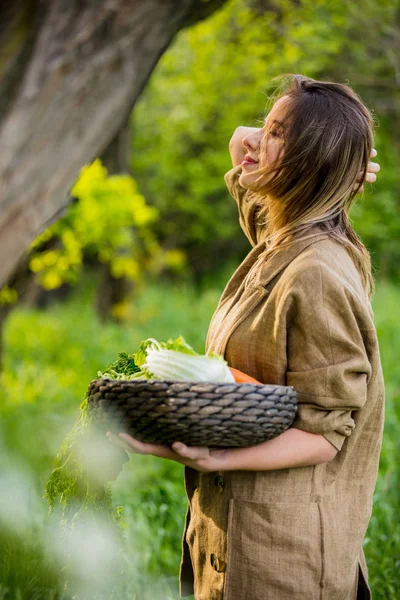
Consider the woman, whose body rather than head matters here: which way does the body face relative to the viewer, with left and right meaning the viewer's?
facing to the left of the viewer
